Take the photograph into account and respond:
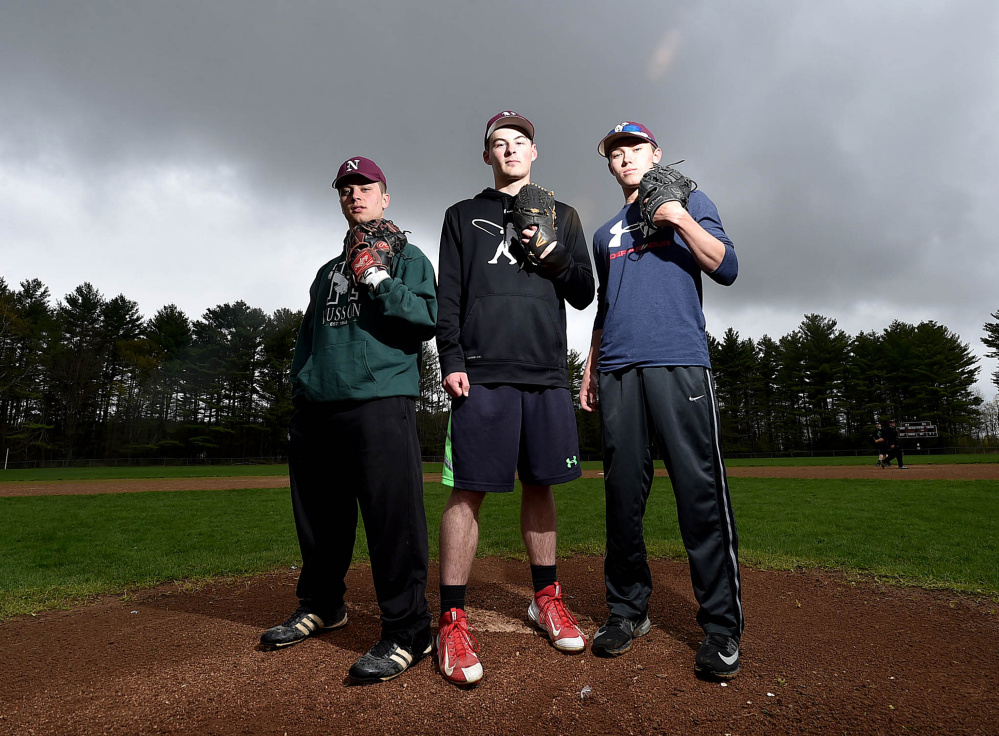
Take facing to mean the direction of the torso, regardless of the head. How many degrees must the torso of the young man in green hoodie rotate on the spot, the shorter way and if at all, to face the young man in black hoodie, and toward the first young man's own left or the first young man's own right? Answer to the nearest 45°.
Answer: approximately 135° to the first young man's own left

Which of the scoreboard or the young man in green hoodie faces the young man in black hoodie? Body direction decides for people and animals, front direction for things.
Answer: the scoreboard

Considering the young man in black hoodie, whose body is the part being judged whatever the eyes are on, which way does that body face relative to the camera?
toward the camera

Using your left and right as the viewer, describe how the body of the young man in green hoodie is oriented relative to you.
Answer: facing the viewer and to the left of the viewer

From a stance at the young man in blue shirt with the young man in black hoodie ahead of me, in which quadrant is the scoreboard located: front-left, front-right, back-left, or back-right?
back-right

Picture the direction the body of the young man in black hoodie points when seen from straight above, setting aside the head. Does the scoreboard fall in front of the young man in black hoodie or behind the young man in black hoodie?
behind

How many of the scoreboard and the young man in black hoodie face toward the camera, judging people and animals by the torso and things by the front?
2

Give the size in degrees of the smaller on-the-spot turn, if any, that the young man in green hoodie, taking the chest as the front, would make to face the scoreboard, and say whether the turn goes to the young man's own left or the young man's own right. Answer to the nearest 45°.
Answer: approximately 180°

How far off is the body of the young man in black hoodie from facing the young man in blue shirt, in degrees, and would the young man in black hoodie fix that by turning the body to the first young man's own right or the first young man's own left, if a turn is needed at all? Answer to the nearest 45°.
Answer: approximately 90° to the first young man's own left

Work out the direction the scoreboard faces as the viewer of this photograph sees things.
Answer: facing the viewer

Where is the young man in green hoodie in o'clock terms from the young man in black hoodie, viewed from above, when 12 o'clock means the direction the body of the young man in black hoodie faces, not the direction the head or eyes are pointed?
The young man in green hoodie is roughly at 3 o'clock from the young man in black hoodie.

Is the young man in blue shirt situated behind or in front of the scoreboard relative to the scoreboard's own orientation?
in front

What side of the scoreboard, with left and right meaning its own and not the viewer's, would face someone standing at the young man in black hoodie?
front
